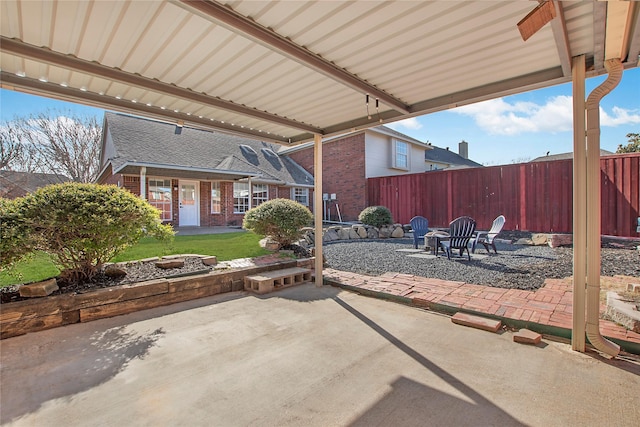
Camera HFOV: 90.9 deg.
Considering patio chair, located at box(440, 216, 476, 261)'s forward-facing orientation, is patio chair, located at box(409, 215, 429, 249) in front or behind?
in front

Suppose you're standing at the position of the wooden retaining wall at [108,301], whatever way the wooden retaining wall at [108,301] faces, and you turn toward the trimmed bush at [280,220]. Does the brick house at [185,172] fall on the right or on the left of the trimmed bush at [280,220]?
left
